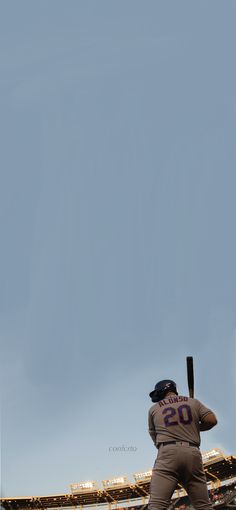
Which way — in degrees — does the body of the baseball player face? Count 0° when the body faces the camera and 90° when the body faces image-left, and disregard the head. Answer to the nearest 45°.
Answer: approximately 180°

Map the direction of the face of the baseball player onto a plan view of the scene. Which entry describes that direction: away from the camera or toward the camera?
away from the camera
